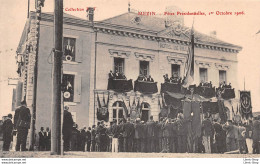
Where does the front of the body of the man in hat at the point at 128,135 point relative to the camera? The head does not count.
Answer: away from the camera

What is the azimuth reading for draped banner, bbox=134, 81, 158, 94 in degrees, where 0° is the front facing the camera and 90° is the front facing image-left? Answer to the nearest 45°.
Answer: approximately 0°

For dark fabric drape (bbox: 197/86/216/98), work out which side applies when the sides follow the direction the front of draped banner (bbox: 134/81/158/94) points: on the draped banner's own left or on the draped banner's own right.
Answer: on the draped banner's own left

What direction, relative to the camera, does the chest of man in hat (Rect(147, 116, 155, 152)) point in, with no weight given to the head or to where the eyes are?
away from the camera

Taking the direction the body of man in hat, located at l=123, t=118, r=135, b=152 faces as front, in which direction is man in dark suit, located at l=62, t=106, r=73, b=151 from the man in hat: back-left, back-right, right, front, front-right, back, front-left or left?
back-left

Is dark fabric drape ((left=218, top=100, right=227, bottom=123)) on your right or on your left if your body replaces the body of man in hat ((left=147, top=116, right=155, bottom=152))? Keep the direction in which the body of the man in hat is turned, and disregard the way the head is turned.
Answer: on your right

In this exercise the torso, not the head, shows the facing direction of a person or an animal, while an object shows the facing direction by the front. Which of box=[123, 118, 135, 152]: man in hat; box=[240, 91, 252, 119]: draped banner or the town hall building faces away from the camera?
the man in hat
